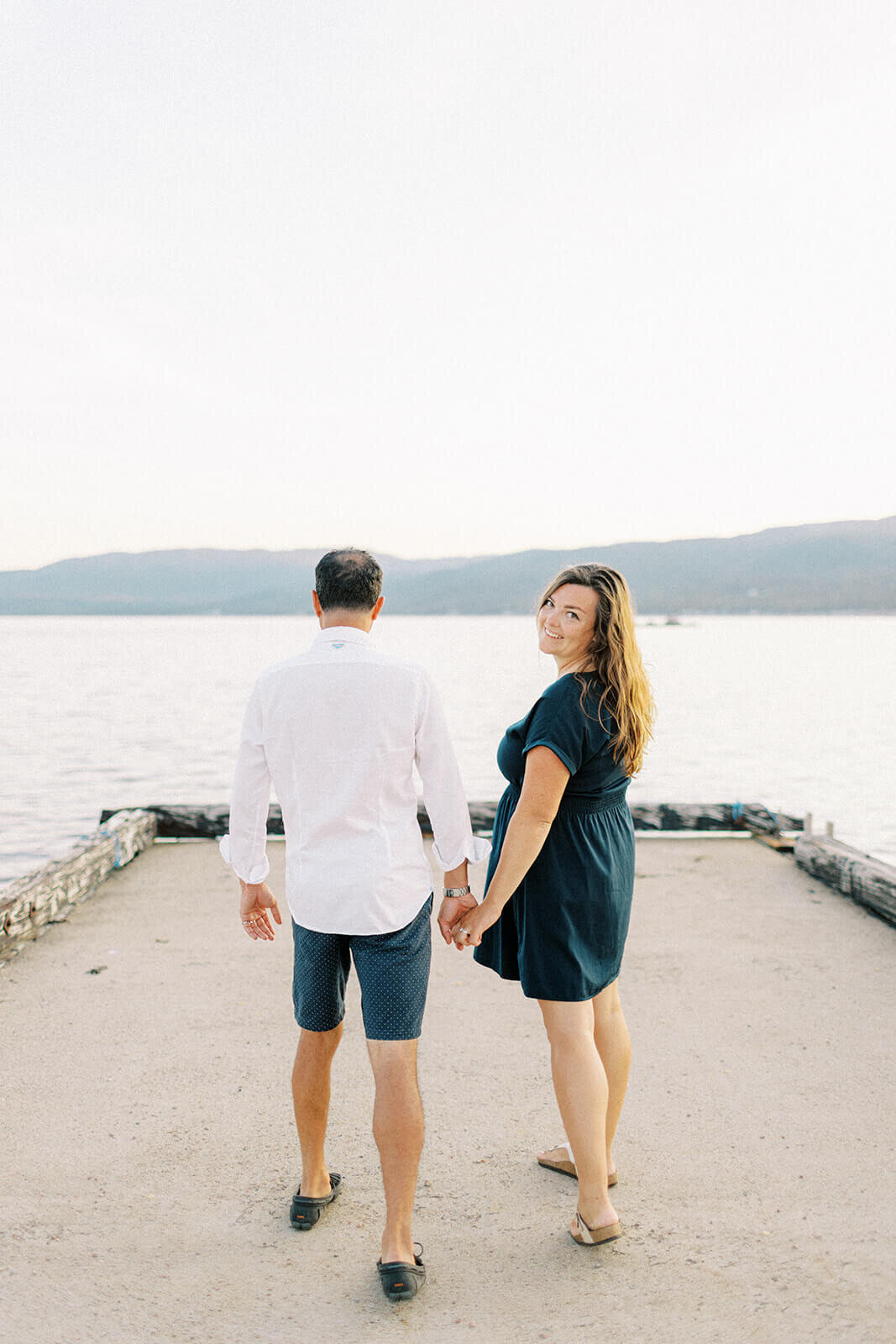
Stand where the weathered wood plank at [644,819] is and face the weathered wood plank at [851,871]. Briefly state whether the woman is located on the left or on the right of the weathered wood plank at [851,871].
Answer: right

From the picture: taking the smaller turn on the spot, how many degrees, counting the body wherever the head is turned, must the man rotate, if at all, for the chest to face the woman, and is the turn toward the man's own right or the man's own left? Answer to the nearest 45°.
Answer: approximately 90° to the man's own right

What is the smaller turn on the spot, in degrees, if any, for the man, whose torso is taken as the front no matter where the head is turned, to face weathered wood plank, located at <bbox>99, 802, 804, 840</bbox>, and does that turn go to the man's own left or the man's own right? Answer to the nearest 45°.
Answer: approximately 45° to the man's own right

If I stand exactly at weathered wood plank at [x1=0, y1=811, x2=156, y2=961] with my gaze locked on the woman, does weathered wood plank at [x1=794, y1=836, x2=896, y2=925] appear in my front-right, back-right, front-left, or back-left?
front-left

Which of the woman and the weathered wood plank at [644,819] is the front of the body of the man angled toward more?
the weathered wood plank

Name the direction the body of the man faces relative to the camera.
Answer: away from the camera

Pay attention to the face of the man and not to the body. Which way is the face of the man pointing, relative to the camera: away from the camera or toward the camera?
away from the camera

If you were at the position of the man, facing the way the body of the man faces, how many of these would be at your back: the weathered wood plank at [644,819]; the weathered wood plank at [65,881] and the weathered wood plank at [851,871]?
0

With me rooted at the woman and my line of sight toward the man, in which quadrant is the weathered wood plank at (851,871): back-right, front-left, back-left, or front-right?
back-right

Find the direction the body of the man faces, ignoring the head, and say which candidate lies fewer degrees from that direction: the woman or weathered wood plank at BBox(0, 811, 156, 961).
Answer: the weathered wood plank

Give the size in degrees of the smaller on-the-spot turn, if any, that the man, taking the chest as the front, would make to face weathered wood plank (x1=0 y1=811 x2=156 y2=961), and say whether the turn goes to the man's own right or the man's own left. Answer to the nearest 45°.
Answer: approximately 45° to the man's own left

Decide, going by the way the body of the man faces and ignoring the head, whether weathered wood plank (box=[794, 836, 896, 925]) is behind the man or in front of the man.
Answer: in front
